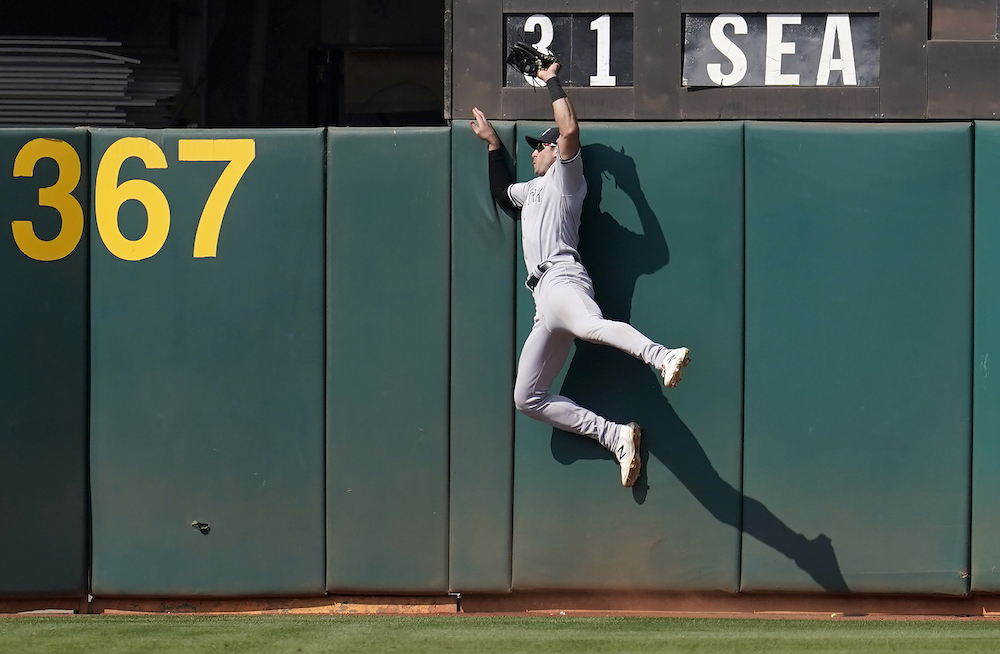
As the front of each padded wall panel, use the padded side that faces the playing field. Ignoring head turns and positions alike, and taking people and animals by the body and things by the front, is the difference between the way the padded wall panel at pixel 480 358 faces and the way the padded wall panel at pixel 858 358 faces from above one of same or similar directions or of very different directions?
same or similar directions

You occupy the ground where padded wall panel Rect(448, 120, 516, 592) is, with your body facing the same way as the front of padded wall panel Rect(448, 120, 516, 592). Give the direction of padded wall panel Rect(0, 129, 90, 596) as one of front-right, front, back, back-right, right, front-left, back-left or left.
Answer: right

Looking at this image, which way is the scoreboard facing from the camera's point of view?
toward the camera

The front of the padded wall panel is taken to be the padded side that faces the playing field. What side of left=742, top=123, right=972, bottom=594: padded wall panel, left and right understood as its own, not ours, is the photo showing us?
front

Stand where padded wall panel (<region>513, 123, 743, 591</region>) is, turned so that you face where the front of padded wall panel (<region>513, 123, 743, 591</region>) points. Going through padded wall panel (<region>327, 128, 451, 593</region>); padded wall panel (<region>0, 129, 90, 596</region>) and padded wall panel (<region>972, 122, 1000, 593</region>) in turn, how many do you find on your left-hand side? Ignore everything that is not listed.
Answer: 1

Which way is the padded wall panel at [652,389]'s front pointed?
toward the camera

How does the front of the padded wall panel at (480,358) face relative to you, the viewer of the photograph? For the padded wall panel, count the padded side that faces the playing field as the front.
facing the viewer

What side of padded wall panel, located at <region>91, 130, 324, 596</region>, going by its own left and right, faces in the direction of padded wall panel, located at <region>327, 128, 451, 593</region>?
left

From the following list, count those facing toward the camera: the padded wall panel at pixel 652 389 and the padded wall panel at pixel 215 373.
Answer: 2

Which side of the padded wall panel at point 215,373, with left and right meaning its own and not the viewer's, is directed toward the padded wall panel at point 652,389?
left

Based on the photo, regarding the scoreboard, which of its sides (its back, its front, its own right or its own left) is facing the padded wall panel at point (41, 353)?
right

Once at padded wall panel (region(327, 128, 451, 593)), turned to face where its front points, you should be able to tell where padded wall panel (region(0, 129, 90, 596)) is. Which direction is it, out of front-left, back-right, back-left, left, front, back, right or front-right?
right

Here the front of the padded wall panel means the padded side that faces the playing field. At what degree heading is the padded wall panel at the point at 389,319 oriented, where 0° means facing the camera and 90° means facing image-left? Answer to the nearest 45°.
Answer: approximately 0°
